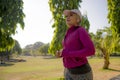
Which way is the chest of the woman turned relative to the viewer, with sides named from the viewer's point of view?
facing the viewer and to the left of the viewer

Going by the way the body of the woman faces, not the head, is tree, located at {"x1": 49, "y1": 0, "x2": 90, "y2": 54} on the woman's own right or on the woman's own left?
on the woman's own right

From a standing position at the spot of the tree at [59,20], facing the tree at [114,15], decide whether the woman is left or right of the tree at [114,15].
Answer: right

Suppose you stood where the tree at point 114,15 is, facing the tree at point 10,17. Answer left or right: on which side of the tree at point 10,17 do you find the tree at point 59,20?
right

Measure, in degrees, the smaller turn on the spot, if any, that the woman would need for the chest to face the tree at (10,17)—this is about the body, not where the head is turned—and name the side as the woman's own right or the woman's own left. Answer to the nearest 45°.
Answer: approximately 135° to the woman's own right

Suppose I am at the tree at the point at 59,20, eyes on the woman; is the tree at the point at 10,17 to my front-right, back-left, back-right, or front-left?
front-right
